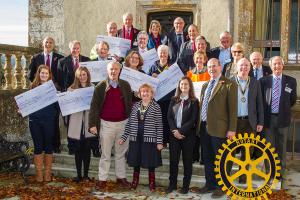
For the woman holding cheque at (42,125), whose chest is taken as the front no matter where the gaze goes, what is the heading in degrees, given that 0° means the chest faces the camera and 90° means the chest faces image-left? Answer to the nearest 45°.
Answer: approximately 0°

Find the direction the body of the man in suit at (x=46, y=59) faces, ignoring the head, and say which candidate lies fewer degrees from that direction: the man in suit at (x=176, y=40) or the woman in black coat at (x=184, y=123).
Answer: the woman in black coat

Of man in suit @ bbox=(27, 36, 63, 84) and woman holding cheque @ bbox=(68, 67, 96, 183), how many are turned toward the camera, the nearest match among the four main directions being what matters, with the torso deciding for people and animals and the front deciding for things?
2

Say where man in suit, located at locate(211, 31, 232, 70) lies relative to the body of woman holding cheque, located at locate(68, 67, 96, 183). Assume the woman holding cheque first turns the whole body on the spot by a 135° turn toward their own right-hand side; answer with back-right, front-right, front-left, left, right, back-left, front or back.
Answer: back-right
